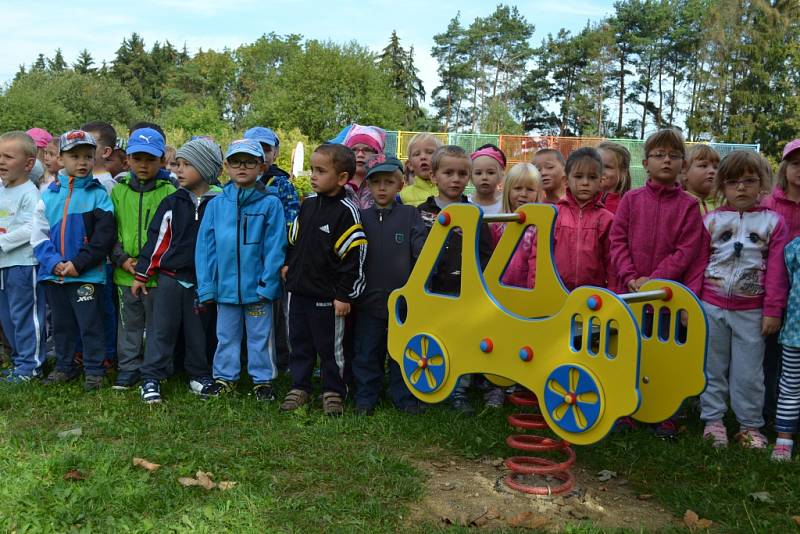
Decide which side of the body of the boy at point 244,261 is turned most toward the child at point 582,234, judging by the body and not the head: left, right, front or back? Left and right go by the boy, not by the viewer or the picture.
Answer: left

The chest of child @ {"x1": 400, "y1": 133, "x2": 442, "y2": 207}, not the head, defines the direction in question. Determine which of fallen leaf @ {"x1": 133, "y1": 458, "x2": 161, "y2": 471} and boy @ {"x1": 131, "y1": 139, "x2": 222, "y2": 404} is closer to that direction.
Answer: the fallen leaf

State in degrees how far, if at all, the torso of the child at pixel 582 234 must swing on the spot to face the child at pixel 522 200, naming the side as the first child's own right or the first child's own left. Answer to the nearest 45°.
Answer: approximately 135° to the first child's own right

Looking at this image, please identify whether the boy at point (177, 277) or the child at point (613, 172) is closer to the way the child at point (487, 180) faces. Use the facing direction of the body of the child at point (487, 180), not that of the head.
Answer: the boy

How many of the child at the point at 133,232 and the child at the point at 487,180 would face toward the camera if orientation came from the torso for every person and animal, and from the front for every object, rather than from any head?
2

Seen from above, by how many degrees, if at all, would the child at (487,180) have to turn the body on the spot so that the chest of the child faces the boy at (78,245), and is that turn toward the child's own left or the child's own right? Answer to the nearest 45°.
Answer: approximately 90° to the child's own right

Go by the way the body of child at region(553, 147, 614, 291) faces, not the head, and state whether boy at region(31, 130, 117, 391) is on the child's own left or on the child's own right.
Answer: on the child's own right

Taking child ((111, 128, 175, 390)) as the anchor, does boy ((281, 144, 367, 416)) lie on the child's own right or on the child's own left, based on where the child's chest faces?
on the child's own left

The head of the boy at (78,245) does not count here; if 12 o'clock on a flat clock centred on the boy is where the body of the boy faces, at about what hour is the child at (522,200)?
The child is roughly at 10 o'clock from the boy.

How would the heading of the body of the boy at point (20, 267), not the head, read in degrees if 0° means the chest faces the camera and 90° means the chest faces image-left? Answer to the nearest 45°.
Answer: approximately 45°

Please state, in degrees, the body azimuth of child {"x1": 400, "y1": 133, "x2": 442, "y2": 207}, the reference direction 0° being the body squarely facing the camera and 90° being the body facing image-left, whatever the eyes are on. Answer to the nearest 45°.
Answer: approximately 0°
